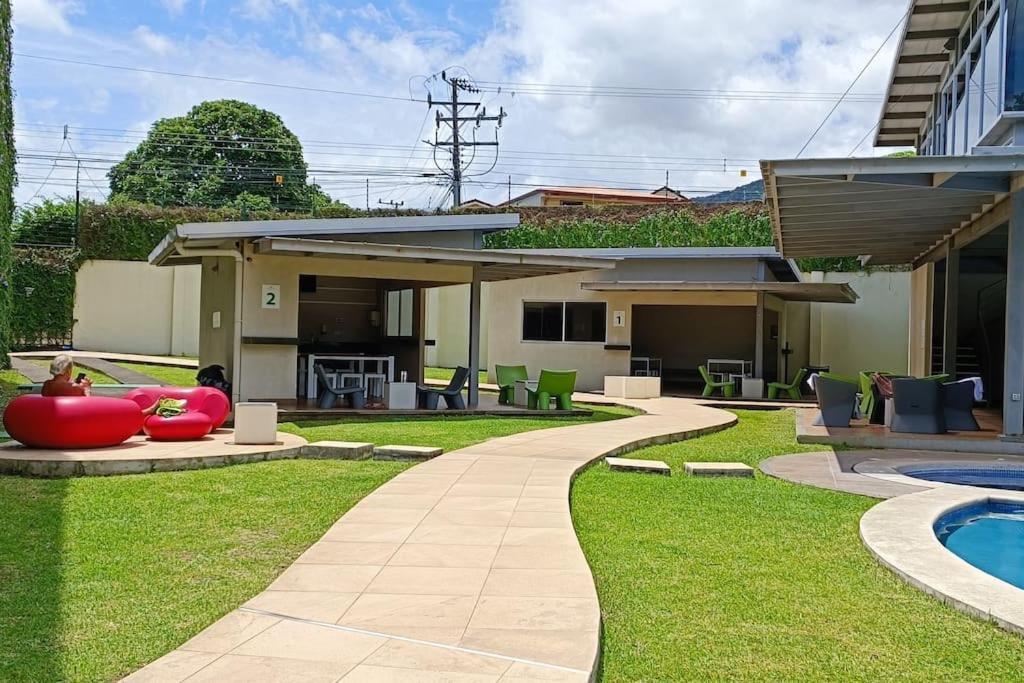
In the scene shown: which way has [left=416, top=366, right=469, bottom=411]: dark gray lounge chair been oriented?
to the viewer's left

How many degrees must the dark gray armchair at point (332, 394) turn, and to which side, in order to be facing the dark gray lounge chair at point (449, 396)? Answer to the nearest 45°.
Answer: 0° — it already faces it

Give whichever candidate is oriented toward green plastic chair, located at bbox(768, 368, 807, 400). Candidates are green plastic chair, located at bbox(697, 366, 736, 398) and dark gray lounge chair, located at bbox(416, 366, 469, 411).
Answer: green plastic chair, located at bbox(697, 366, 736, 398)

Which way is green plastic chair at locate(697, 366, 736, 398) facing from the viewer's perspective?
to the viewer's right

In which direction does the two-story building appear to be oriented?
to the viewer's left

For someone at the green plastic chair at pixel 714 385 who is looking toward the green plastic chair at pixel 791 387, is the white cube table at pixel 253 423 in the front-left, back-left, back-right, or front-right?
back-right

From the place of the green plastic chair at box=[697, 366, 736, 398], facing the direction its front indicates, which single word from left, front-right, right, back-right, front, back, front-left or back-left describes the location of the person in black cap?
back-right

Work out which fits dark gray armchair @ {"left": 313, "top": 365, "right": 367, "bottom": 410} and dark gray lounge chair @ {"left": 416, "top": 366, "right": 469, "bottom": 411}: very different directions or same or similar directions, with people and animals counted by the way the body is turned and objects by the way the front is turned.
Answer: very different directions

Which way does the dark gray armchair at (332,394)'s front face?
to the viewer's right

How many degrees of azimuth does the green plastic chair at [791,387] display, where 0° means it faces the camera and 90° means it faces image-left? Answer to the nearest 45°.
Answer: approximately 90°

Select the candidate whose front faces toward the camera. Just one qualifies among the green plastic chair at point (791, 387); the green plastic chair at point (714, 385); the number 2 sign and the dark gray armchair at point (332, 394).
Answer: the number 2 sign

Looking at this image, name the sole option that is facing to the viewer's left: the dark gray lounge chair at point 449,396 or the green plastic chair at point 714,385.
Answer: the dark gray lounge chair

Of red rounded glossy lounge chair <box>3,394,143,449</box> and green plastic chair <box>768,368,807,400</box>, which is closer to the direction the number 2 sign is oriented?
the red rounded glossy lounge chair
